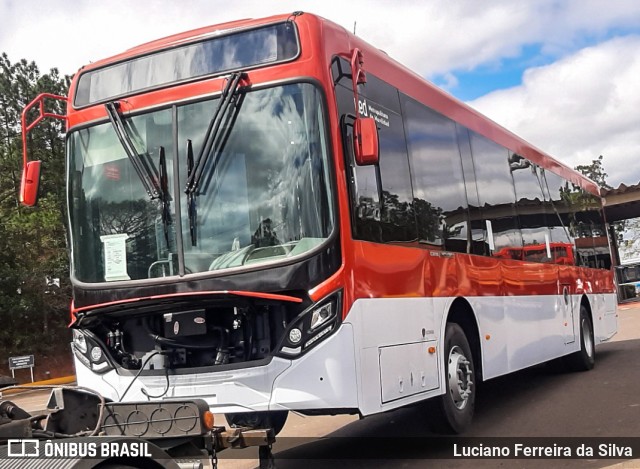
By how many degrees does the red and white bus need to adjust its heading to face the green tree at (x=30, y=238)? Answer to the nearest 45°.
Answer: approximately 90° to its right

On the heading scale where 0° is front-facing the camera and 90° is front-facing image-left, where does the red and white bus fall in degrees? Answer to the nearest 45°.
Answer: approximately 45°
